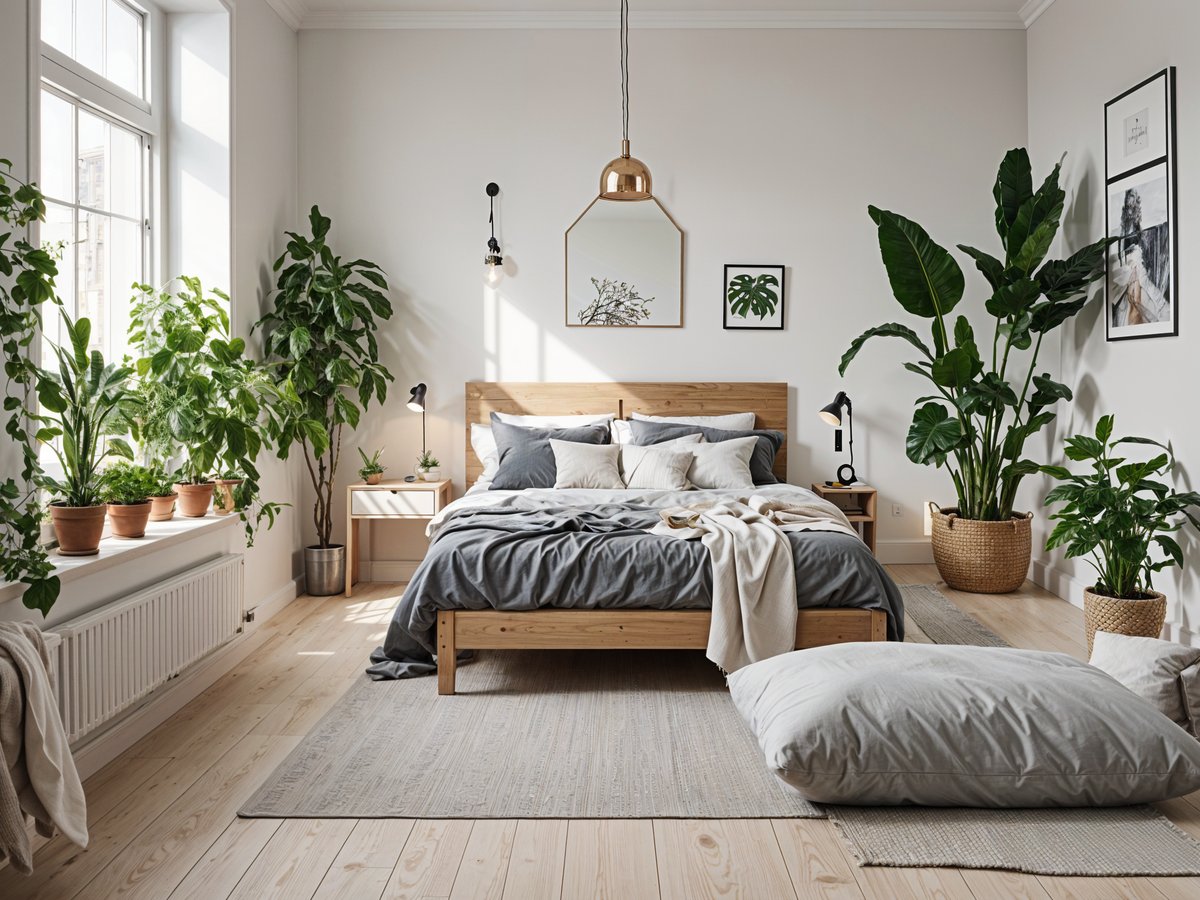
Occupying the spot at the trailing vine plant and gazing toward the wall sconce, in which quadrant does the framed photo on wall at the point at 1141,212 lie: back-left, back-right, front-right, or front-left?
front-right

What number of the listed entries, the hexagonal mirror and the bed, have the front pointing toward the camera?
2

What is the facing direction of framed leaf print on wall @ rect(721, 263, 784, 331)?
toward the camera

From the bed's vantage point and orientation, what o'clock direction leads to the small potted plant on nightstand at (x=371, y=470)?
The small potted plant on nightstand is roughly at 5 o'clock from the bed.

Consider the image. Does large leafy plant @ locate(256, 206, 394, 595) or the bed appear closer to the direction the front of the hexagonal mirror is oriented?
the bed

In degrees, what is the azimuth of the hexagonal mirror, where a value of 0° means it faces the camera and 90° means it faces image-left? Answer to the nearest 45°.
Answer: approximately 0°

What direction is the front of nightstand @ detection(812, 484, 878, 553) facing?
toward the camera

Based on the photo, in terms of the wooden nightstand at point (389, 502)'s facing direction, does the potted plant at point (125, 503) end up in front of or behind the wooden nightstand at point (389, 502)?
in front

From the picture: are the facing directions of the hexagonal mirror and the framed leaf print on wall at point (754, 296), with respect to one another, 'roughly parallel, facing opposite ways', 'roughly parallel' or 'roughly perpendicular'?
roughly parallel

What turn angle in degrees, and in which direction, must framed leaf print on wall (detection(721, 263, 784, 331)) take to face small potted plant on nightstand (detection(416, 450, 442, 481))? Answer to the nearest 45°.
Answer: approximately 90° to its right

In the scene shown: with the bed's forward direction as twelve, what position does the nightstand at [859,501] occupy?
The nightstand is roughly at 7 o'clock from the bed.

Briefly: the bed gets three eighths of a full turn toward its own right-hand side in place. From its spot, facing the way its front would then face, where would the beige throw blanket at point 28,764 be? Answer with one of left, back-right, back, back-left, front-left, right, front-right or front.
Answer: left

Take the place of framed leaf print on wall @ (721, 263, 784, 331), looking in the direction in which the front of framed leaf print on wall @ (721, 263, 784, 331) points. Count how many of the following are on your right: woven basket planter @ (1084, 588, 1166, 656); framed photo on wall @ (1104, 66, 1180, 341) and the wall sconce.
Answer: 1

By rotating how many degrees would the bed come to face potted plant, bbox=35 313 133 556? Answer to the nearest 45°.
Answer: approximately 45° to its right

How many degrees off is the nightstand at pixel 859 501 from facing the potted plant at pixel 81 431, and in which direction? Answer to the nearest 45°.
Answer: approximately 45° to its right

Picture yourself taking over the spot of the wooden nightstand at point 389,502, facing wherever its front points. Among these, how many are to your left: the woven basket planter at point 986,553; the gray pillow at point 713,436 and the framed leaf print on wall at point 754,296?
3
